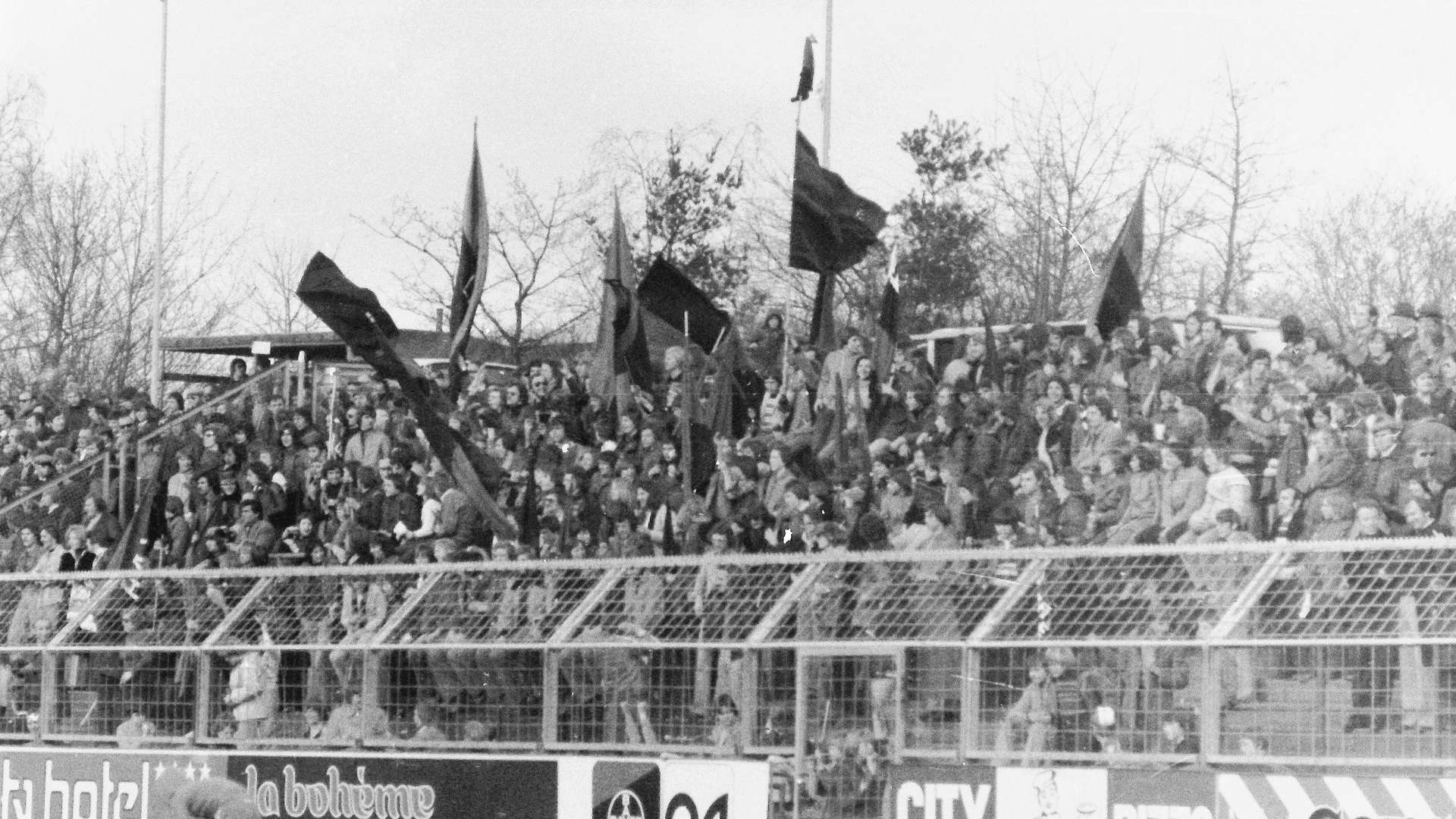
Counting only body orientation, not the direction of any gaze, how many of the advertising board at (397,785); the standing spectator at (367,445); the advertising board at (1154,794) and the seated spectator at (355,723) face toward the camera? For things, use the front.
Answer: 4

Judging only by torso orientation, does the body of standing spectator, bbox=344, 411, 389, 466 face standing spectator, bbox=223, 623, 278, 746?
yes

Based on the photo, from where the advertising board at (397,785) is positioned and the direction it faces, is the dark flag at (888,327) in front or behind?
behind

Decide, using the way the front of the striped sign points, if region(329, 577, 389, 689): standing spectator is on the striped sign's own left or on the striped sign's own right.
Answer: on the striped sign's own right

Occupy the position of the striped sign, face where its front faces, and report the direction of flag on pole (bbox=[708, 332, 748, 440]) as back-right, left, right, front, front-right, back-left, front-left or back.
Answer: back-right

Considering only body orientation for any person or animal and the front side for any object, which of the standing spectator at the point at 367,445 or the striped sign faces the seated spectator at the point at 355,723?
the standing spectator

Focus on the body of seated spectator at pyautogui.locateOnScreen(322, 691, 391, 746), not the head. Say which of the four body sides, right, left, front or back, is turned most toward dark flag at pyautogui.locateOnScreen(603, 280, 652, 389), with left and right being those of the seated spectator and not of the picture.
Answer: back

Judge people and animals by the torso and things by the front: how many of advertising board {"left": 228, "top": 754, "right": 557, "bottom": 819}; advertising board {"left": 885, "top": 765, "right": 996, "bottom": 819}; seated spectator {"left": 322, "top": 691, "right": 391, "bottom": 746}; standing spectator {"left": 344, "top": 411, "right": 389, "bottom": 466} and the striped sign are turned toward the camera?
5

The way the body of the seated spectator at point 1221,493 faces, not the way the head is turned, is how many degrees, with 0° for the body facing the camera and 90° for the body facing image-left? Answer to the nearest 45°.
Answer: approximately 45°

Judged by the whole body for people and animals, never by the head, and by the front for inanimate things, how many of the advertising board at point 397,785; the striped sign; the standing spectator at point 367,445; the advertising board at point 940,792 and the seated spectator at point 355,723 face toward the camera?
5

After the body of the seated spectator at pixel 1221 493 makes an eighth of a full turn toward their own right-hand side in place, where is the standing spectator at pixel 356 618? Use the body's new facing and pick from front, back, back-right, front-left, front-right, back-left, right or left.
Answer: front

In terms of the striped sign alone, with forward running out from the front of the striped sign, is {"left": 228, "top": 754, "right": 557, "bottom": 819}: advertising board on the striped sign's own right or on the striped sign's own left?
on the striped sign's own right

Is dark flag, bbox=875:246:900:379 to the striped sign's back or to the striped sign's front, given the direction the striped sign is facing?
to the back

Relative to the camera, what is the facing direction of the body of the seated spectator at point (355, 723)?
toward the camera

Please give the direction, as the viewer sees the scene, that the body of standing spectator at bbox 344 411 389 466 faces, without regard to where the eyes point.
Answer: toward the camera

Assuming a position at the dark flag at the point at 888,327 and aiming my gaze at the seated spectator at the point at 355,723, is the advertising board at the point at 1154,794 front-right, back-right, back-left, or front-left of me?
front-left
